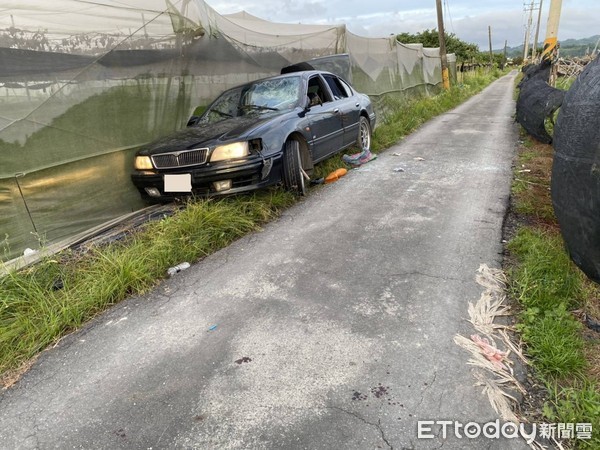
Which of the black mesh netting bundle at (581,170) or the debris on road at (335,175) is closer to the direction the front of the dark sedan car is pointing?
the black mesh netting bundle

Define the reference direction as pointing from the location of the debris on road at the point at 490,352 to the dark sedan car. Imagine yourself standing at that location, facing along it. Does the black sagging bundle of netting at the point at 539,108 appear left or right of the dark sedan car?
right

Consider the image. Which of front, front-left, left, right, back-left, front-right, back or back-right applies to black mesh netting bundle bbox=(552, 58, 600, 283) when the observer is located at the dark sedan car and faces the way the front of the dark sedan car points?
left

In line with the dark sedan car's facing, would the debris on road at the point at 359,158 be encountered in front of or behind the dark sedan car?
behind

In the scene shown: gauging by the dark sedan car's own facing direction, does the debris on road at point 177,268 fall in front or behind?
in front

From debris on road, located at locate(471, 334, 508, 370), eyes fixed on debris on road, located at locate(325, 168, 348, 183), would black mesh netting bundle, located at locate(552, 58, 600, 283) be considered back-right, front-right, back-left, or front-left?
front-right

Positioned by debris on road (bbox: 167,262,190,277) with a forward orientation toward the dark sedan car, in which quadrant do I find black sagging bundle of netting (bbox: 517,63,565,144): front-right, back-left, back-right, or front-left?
front-right

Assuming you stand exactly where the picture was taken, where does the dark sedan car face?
facing the viewer and to the left of the viewer

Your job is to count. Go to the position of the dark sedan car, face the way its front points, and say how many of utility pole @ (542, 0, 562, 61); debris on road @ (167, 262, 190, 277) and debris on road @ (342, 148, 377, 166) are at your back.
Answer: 2

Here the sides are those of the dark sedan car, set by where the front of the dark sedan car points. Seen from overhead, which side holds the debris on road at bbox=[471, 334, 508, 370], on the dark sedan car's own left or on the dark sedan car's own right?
on the dark sedan car's own left

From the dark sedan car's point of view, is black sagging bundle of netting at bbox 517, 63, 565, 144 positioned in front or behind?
behind

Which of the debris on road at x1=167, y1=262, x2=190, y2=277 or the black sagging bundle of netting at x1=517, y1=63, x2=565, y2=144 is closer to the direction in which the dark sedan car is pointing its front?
the debris on road

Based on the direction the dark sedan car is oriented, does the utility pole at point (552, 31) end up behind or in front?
behind

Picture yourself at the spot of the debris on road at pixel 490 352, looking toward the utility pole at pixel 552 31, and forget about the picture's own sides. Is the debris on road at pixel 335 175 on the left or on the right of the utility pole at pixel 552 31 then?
left
